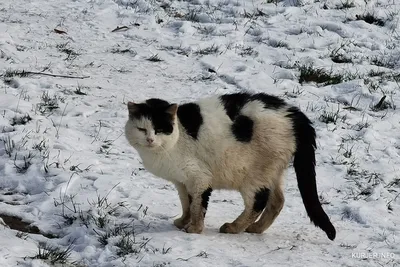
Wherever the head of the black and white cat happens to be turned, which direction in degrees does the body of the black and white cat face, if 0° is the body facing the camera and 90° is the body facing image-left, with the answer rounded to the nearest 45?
approximately 90°
